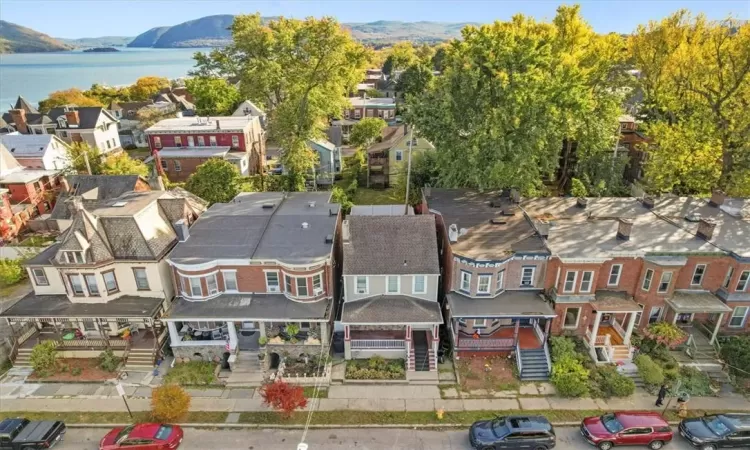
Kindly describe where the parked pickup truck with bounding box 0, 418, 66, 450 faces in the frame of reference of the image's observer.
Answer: facing to the left of the viewer

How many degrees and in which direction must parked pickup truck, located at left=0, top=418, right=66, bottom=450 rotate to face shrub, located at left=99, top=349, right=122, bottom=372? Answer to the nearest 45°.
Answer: approximately 135° to its right

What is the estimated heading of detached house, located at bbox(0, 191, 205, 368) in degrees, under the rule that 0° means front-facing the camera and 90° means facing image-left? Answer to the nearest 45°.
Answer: approximately 0°

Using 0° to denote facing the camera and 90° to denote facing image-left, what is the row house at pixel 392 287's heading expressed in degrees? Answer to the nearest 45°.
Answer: approximately 0°

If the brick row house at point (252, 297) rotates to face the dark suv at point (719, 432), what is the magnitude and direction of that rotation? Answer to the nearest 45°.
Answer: approximately 45° to its left

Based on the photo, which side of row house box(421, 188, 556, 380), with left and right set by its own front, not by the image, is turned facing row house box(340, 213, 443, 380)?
right

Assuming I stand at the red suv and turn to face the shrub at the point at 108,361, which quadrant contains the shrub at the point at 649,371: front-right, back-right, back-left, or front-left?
back-right

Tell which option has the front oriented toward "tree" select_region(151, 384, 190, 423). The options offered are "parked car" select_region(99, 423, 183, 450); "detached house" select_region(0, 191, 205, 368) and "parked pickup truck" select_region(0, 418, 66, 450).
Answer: the detached house

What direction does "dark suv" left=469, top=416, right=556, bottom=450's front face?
to the viewer's left

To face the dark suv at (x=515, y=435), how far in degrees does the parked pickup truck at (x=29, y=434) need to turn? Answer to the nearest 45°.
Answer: approximately 135° to its left

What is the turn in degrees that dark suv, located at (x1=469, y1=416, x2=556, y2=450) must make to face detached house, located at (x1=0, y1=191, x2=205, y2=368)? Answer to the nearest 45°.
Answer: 0° — it already faces it

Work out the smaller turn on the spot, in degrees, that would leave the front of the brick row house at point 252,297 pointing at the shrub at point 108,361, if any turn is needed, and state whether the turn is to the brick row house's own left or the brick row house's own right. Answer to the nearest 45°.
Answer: approximately 90° to the brick row house's own right
